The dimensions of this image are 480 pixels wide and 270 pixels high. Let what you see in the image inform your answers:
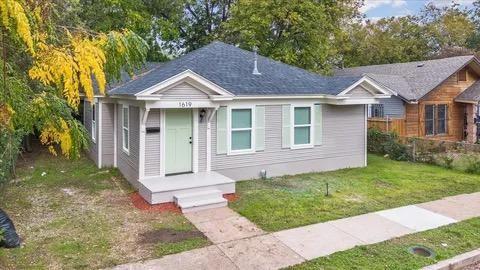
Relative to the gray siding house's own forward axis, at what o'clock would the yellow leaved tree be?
The yellow leaved tree is roughly at 2 o'clock from the gray siding house.

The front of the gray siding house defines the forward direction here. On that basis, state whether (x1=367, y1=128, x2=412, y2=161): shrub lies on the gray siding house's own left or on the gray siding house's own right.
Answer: on the gray siding house's own left

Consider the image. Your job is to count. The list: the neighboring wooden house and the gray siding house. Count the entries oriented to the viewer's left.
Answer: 0

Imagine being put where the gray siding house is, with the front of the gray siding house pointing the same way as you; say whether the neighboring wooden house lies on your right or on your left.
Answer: on your left

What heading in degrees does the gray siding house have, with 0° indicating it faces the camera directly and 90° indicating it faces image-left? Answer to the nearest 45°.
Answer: approximately 315°

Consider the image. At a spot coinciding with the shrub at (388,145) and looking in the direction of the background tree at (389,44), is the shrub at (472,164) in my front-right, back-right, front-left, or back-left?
back-right

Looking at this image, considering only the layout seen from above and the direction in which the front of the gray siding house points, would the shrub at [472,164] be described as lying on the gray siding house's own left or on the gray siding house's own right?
on the gray siding house's own left

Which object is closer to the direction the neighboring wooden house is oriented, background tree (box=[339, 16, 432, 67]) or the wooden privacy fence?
the wooden privacy fence

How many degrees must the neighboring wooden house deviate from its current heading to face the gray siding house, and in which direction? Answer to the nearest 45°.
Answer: approximately 90° to its right
